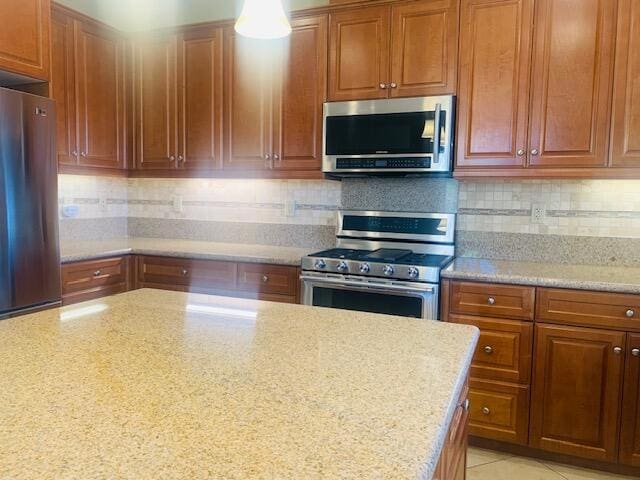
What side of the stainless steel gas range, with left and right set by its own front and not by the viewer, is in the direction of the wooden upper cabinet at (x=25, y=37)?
right

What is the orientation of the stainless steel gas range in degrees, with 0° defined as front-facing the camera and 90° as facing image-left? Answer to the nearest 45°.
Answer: approximately 0°

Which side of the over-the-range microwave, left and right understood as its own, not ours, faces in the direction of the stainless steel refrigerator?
right

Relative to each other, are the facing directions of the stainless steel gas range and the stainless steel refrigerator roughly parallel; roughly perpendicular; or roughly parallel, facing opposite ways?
roughly perpendicular

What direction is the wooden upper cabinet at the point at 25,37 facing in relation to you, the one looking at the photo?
facing the viewer and to the right of the viewer

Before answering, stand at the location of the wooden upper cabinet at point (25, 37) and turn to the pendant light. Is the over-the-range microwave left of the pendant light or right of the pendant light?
left

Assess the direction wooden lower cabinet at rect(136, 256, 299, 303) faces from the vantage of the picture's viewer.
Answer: facing the viewer and to the left of the viewer

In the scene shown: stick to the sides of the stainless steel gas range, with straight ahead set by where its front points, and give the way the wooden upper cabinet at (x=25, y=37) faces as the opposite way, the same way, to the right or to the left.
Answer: to the left

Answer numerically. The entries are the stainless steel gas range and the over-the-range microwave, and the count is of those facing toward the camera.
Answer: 2

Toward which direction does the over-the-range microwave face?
toward the camera

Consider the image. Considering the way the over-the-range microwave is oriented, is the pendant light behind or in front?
in front

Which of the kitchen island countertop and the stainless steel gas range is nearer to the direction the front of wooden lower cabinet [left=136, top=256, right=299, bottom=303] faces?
the kitchen island countertop
